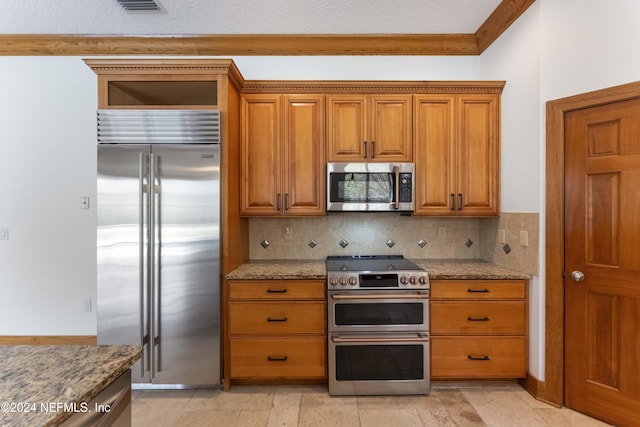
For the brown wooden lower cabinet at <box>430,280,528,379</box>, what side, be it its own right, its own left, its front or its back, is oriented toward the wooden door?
left

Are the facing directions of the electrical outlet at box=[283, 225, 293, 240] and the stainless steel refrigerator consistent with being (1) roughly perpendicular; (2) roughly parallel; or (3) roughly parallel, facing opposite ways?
roughly parallel

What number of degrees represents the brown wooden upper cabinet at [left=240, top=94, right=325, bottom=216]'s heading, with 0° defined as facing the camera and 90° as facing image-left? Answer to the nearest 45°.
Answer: approximately 0°

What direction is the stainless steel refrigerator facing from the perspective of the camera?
toward the camera

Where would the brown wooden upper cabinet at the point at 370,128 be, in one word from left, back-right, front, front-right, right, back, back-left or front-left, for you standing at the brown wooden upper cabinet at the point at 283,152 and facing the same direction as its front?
left

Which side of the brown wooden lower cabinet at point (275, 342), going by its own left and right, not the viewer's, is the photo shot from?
front

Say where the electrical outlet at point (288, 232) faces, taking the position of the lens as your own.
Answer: facing the viewer

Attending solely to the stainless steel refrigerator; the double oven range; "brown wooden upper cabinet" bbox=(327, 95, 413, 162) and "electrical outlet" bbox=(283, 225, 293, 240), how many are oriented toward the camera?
4

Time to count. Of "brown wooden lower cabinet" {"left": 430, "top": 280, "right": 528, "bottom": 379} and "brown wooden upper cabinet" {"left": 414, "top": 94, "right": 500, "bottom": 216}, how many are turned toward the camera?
2

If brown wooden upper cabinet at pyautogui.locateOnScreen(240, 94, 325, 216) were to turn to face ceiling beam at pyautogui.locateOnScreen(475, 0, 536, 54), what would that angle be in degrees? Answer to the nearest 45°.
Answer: approximately 90° to its left

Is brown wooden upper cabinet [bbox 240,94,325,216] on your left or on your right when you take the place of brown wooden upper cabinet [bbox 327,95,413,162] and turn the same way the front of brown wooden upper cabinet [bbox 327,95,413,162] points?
on your right
